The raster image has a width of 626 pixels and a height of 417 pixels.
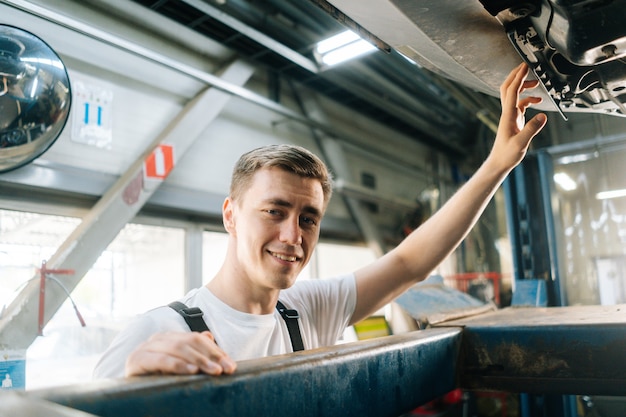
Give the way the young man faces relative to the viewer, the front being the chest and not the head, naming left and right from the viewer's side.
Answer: facing the viewer and to the right of the viewer

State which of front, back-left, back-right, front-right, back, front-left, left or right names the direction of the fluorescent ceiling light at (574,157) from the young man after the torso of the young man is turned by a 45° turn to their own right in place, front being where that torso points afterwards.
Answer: back-left

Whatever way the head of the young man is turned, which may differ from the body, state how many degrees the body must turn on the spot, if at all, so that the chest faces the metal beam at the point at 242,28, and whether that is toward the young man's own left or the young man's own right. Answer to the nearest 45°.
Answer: approximately 135° to the young man's own left

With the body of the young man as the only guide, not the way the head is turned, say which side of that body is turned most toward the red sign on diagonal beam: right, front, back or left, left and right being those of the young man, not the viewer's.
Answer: back

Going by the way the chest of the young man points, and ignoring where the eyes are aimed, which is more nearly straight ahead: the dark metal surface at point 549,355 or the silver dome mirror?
the dark metal surface

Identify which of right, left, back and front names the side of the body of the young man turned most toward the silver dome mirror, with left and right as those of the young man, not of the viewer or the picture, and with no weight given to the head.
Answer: back

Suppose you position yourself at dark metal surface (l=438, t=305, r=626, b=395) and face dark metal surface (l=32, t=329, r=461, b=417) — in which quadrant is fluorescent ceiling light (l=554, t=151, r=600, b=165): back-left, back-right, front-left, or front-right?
back-right

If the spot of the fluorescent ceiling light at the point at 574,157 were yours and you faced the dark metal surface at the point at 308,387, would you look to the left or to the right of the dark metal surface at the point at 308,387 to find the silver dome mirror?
right

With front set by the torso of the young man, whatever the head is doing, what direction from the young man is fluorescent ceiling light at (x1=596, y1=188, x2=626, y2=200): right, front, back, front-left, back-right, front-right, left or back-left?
left
